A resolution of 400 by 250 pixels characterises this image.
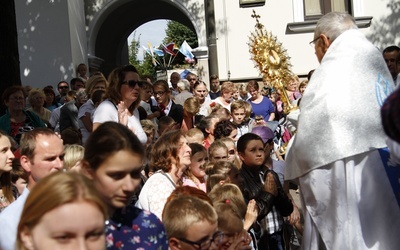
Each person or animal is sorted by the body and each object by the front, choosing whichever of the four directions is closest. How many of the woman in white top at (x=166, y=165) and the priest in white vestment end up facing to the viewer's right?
1

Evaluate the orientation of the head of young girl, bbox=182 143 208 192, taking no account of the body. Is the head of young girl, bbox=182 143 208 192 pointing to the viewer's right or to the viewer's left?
to the viewer's right

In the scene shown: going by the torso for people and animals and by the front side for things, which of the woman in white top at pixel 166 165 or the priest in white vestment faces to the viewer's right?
the woman in white top

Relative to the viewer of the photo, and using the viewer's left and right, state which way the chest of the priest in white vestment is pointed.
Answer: facing away from the viewer and to the left of the viewer

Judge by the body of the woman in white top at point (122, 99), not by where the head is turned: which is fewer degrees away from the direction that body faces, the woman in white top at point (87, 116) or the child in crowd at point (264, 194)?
the child in crowd

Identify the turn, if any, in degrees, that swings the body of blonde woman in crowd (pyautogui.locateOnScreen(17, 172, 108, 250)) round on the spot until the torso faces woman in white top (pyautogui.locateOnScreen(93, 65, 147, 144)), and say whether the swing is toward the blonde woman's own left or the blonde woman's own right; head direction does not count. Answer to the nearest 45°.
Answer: approximately 135° to the blonde woman's own left

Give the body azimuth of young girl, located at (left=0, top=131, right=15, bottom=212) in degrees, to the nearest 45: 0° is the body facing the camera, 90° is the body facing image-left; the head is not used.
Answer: approximately 315°

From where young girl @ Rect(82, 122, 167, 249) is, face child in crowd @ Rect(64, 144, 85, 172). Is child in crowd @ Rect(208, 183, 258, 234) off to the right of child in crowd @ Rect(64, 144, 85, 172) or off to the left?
right
